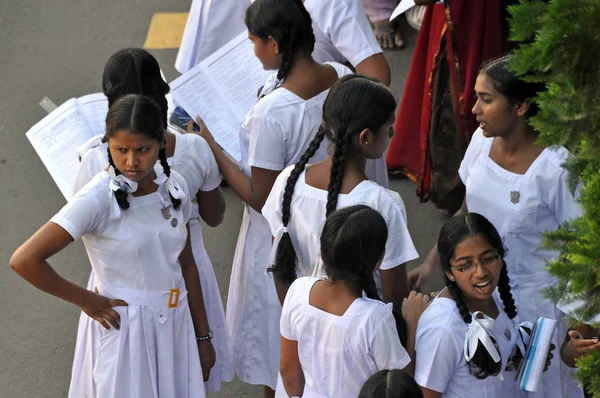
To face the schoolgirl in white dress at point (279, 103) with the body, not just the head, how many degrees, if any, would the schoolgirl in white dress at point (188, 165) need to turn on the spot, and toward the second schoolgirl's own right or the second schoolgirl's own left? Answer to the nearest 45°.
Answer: approximately 90° to the second schoolgirl's own right

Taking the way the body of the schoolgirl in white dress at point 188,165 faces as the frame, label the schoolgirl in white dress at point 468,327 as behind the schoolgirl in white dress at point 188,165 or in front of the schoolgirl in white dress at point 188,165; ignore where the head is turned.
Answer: behind

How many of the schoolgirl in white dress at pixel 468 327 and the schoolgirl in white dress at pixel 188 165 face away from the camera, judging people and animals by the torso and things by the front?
1

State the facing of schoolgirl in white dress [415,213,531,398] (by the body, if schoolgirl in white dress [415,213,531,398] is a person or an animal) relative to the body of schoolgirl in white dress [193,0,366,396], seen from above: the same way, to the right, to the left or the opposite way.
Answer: the opposite way

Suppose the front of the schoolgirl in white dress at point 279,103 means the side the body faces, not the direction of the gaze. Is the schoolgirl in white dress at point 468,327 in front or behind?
behind

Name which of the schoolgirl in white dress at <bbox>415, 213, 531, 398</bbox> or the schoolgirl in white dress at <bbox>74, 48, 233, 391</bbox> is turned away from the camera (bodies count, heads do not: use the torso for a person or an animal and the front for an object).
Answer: the schoolgirl in white dress at <bbox>74, 48, 233, 391</bbox>

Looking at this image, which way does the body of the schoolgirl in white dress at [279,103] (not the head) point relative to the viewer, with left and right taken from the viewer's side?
facing away from the viewer and to the left of the viewer

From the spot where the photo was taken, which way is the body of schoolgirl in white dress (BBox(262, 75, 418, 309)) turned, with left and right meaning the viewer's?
facing away from the viewer and to the right of the viewer

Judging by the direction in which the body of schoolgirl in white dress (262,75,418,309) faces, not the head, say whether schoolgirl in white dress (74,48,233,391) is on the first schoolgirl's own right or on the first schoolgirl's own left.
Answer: on the first schoolgirl's own left

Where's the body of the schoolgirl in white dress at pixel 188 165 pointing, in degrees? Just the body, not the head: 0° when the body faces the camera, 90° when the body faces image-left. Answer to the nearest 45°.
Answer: approximately 180°
